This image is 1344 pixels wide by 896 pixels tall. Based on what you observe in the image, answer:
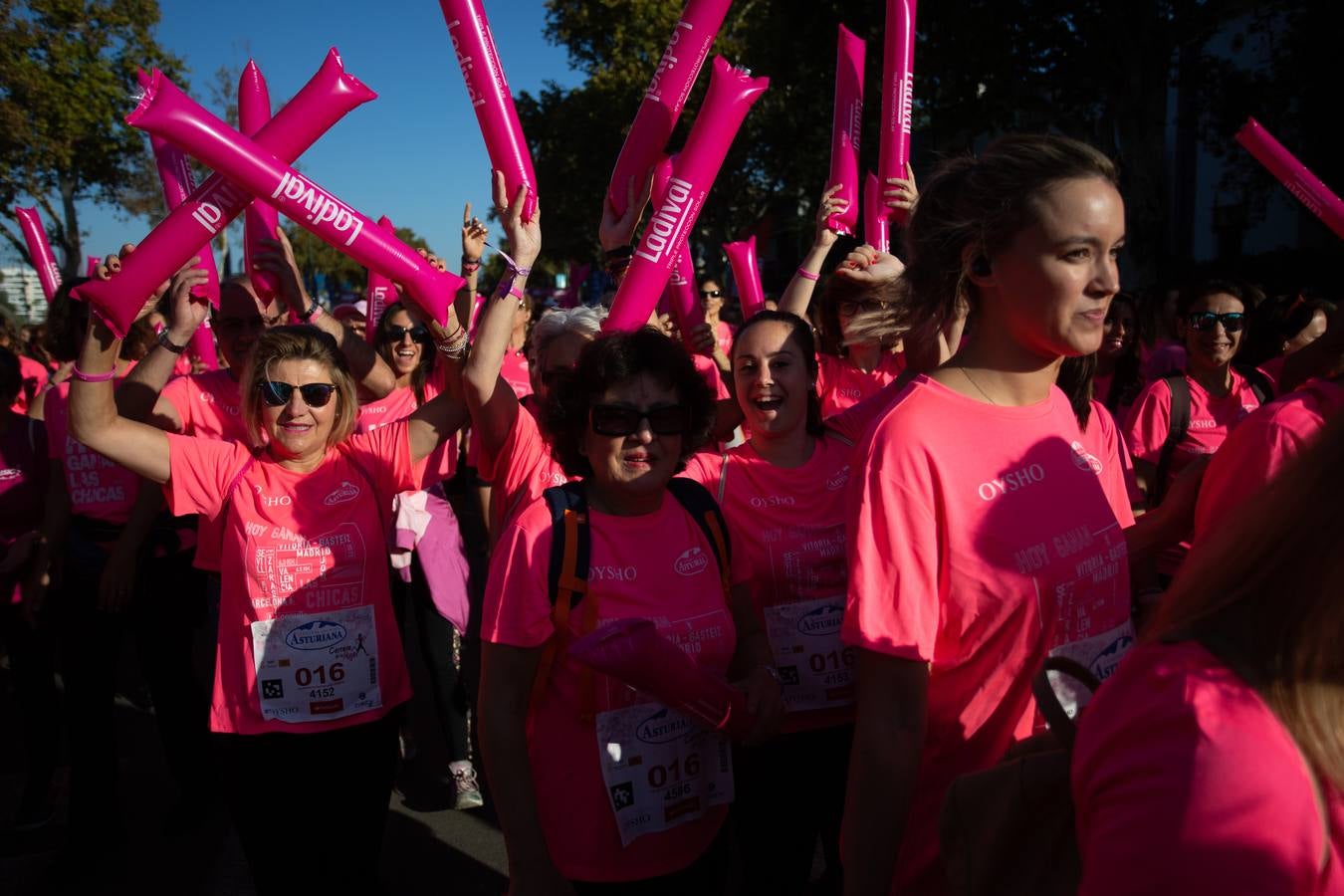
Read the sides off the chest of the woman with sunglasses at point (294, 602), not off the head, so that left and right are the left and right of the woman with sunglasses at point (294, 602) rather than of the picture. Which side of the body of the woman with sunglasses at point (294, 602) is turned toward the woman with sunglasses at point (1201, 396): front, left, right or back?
left

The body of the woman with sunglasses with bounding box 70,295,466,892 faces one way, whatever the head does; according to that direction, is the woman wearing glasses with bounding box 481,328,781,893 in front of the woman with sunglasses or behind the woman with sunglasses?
in front

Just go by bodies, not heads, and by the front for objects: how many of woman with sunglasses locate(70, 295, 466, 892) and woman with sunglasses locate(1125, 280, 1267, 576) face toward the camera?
2

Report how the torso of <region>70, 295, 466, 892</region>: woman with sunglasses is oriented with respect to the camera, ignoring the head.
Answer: toward the camera

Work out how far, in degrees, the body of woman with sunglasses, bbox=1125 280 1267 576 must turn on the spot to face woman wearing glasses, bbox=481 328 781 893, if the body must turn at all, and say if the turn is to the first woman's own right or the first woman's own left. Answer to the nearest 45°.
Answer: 0° — they already face them

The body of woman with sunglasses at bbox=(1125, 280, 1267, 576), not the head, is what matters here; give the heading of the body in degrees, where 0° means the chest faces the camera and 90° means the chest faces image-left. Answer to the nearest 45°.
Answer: approximately 0°

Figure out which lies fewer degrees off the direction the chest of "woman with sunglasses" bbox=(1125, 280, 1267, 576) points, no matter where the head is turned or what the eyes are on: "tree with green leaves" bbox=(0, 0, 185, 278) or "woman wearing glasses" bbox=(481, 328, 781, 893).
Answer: the woman wearing glasses

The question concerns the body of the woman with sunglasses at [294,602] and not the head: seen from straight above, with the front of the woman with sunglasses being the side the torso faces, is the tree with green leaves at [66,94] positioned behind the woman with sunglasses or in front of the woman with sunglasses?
behind

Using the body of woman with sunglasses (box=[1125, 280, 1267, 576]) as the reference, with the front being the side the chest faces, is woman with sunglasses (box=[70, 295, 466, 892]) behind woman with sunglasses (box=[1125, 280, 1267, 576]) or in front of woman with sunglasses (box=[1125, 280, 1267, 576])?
in front
